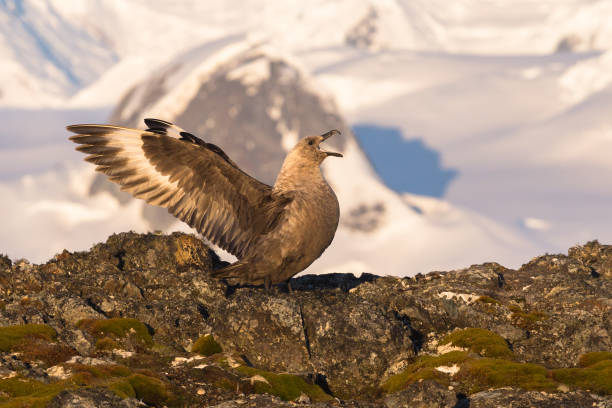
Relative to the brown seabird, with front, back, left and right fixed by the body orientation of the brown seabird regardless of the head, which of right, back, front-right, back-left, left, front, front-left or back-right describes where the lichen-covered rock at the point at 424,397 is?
front-right

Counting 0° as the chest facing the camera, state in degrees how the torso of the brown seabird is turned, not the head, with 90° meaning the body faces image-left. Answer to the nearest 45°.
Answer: approximately 270°

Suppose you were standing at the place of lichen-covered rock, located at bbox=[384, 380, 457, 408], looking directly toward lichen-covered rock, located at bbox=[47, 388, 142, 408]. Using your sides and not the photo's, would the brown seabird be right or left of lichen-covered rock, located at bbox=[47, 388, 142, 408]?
right

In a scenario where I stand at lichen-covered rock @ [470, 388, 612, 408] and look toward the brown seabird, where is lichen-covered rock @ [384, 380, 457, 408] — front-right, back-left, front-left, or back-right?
front-left

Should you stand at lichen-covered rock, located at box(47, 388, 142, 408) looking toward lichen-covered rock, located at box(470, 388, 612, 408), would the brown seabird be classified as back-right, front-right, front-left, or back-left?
front-left

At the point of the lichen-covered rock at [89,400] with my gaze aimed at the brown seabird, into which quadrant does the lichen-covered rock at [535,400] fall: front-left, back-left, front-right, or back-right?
front-right
